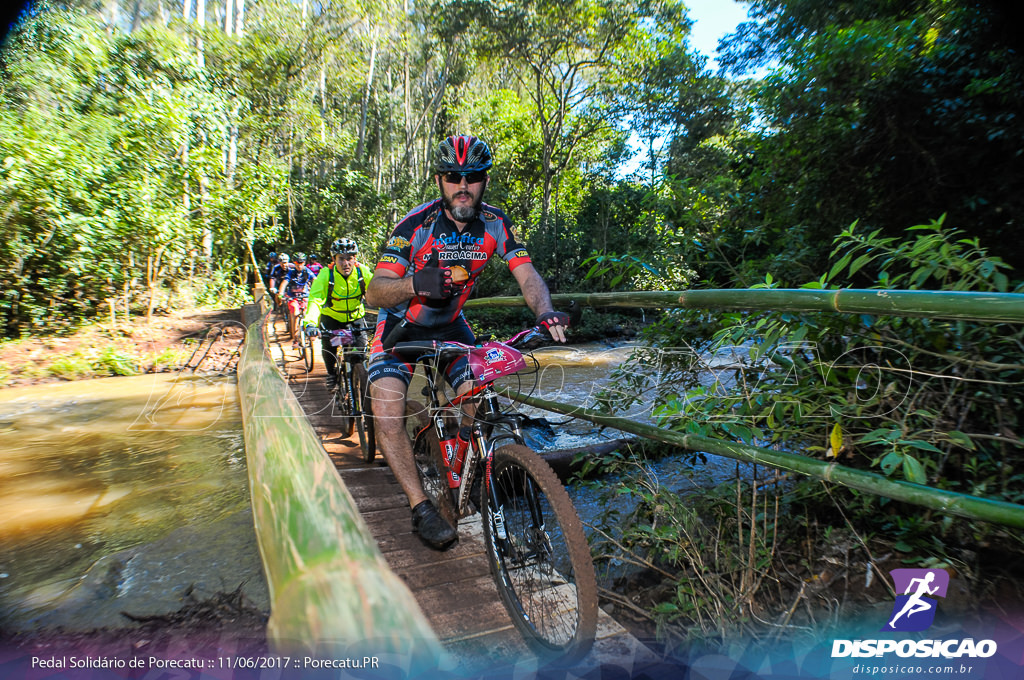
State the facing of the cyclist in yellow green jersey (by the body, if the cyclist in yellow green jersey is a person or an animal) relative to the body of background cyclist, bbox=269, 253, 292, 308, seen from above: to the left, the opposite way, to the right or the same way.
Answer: the same way

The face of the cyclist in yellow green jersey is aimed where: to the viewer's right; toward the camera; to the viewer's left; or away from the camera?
toward the camera

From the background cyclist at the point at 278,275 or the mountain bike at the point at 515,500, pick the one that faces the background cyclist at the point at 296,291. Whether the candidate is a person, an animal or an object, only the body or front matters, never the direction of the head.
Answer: the background cyclist at the point at 278,275

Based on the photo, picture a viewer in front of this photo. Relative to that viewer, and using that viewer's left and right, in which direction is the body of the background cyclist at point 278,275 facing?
facing the viewer

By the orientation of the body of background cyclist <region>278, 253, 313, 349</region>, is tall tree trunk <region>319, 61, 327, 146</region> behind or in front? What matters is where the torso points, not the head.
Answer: behind

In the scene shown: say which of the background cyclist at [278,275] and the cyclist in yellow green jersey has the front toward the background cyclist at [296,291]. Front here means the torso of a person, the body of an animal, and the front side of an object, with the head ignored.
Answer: the background cyclist at [278,275]

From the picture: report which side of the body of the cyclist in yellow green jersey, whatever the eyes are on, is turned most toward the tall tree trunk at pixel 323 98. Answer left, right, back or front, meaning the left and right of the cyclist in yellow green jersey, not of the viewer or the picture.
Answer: back

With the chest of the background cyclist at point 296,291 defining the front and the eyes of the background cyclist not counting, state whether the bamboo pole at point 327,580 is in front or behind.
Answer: in front

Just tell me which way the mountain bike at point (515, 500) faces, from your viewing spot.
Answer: facing the viewer and to the right of the viewer

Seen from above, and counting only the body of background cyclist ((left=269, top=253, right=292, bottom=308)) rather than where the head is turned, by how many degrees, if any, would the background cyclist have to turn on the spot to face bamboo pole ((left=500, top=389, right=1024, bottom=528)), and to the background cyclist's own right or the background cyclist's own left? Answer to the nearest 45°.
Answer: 0° — they already face it

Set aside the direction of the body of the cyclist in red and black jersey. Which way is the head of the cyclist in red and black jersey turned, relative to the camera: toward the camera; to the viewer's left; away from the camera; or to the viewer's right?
toward the camera

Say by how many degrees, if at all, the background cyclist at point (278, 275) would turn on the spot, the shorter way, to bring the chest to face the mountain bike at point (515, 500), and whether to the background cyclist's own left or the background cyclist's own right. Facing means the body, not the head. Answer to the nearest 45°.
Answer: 0° — they already face it

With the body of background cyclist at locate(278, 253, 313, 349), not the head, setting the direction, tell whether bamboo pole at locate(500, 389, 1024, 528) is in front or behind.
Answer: in front

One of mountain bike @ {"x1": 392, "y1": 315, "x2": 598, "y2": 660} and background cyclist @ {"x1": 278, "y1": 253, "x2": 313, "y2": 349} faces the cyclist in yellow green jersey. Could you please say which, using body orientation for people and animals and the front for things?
the background cyclist

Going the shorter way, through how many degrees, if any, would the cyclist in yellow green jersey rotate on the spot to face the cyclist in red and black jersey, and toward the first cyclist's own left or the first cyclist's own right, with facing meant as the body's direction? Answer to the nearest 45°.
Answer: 0° — they already face them

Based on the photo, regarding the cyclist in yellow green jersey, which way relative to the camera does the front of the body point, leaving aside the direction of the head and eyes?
toward the camera

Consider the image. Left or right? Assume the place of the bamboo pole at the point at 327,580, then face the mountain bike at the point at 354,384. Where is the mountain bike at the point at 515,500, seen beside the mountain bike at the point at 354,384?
right

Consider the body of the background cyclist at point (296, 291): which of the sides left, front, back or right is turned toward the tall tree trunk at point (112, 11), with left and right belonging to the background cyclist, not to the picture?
back
